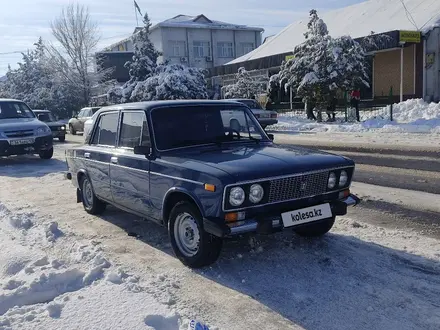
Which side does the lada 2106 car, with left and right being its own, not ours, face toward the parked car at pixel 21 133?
back

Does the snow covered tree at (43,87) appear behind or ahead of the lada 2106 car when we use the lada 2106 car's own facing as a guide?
behind

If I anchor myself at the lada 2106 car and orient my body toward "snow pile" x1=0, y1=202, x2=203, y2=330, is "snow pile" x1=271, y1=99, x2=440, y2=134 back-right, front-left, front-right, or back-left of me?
back-right

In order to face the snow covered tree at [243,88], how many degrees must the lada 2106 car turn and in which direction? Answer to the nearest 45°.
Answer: approximately 135° to its left

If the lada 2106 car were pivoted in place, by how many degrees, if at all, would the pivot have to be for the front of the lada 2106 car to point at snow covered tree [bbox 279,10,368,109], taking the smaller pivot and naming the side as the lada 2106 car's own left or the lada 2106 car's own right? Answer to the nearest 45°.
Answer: approximately 135° to the lada 2106 car's own left

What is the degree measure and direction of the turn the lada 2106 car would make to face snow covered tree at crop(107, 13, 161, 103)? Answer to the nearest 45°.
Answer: approximately 135° to its left

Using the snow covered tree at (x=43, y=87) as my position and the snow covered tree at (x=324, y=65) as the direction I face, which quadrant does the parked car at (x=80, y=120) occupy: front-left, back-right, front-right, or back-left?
front-right

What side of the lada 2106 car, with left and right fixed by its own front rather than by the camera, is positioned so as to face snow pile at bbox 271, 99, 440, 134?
left

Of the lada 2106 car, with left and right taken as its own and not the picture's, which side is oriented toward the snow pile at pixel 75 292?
right

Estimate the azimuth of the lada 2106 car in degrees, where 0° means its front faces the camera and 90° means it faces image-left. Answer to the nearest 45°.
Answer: approximately 315°
